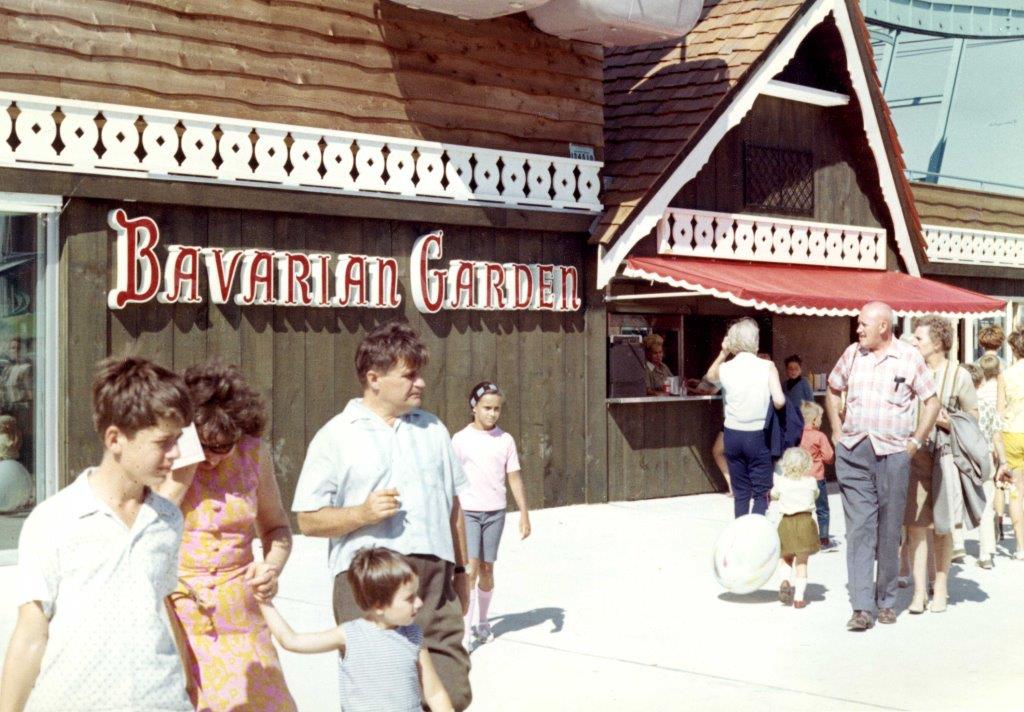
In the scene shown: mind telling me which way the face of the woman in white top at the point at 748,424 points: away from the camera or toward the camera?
away from the camera

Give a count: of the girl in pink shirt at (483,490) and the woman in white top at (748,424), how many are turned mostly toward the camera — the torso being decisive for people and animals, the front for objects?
1

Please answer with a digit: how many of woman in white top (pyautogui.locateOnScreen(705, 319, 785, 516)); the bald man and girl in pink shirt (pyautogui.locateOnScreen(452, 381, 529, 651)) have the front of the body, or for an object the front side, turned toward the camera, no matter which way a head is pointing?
2

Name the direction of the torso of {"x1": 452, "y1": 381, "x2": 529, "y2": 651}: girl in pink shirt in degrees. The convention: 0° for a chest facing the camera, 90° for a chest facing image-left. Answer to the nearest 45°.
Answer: approximately 0°

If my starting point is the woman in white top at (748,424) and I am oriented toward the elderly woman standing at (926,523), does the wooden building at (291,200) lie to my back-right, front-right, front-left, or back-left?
back-right

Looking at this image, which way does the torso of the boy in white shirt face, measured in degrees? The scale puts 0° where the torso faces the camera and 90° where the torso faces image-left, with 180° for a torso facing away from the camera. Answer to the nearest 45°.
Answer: approximately 315°

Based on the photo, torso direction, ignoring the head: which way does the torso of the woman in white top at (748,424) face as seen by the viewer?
away from the camera

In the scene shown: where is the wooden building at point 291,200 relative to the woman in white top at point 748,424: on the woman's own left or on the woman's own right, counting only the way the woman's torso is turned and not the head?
on the woman's own left

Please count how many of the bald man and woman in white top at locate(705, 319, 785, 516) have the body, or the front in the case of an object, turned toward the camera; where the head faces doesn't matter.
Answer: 1

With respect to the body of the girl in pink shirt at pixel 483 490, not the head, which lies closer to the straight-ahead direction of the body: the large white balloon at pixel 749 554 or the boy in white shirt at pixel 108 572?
the boy in white shirt

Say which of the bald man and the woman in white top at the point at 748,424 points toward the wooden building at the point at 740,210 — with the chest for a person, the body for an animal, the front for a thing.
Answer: the woman in white top

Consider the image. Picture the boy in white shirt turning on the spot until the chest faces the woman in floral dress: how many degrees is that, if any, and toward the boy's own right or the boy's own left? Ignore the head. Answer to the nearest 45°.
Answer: approximately 90° to the boy's own left
